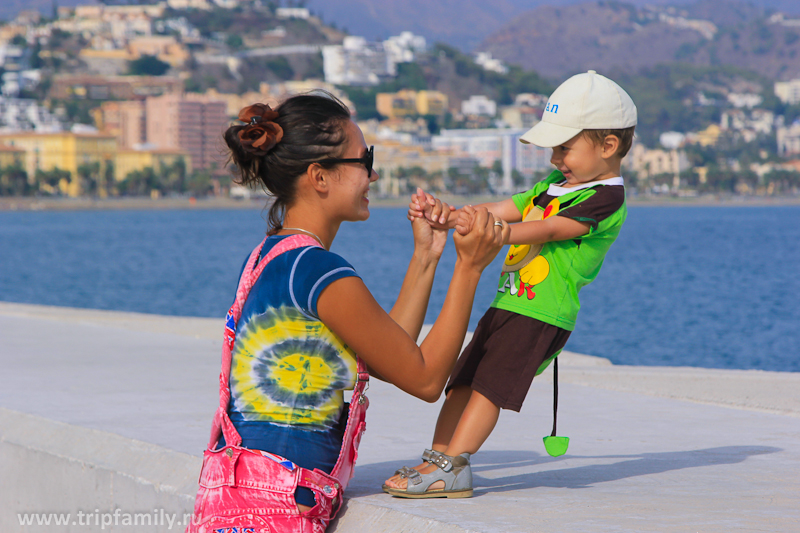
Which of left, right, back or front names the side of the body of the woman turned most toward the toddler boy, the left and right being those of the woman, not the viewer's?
front

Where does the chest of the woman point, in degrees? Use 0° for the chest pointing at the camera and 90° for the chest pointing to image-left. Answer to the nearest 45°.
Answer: approximately 225°

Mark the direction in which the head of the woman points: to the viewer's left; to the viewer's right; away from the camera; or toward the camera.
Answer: to the viewer's right
